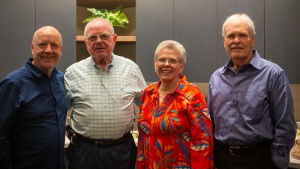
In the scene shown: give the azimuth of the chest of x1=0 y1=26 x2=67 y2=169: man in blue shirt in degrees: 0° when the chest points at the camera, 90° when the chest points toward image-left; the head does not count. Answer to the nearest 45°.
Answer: approximately 315°

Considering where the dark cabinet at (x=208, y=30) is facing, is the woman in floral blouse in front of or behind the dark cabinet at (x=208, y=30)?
in front

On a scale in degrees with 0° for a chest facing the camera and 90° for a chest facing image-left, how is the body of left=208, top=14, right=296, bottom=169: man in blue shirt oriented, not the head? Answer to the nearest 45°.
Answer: approximately 45°

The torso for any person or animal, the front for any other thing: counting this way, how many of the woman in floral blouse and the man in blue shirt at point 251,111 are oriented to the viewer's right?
0

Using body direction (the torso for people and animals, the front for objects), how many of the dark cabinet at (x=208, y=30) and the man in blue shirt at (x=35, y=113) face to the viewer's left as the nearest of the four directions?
0

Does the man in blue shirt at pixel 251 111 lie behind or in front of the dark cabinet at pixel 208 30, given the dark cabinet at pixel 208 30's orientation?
in front
